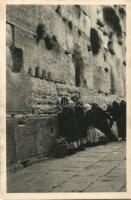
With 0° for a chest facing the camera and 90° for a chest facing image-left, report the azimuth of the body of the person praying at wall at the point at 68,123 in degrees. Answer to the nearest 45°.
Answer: approximately 135°

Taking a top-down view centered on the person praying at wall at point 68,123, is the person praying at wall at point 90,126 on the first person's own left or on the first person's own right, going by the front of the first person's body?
on the first person's own right

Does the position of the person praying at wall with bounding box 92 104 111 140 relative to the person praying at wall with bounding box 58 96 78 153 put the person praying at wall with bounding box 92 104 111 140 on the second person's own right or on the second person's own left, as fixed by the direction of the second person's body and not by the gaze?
on the second person's own right
